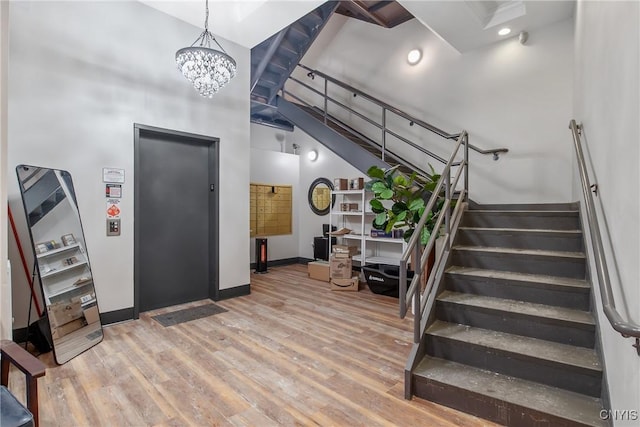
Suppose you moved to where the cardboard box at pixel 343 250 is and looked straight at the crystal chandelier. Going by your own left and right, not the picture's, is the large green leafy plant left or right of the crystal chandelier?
left

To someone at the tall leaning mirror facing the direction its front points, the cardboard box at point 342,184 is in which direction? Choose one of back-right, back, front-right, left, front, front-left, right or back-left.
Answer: front-left

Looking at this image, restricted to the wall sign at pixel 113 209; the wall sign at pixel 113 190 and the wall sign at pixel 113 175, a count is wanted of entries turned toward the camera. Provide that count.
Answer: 3

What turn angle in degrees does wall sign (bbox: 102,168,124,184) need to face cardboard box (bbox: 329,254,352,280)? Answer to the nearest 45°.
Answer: approximately 90° to its left

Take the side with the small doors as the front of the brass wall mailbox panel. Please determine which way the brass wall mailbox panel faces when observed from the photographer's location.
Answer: facing the viewer and to the right of the viewer

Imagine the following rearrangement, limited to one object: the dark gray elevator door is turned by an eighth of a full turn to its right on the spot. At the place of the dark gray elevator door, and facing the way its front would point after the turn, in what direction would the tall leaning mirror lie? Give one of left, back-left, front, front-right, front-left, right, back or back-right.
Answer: front-right

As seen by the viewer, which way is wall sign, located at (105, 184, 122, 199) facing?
toward the camera

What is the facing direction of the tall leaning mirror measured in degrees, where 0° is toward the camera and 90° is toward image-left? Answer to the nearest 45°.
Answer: approximately 315°

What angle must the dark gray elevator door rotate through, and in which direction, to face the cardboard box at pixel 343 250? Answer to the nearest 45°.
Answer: approximately 45° to its left
